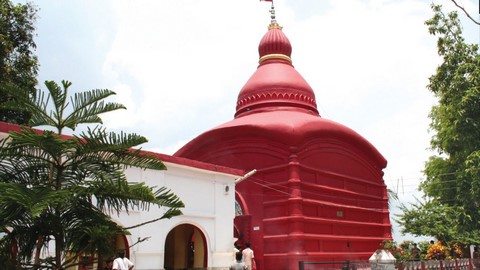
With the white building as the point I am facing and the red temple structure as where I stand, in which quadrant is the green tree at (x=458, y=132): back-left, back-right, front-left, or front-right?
back-left

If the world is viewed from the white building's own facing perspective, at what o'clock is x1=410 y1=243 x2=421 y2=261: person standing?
The person standing is roughly at 10 o'clock from the white building.

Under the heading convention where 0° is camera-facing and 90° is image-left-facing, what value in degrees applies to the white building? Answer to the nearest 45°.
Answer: approximately 315°

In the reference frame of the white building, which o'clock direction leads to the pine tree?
The pine tree is roughly at 2 o'clock from the white building.

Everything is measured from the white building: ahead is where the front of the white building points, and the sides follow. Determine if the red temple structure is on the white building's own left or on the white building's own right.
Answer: on the white building's own left

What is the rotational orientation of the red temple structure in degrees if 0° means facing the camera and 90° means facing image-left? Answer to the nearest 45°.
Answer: approximately 45°
